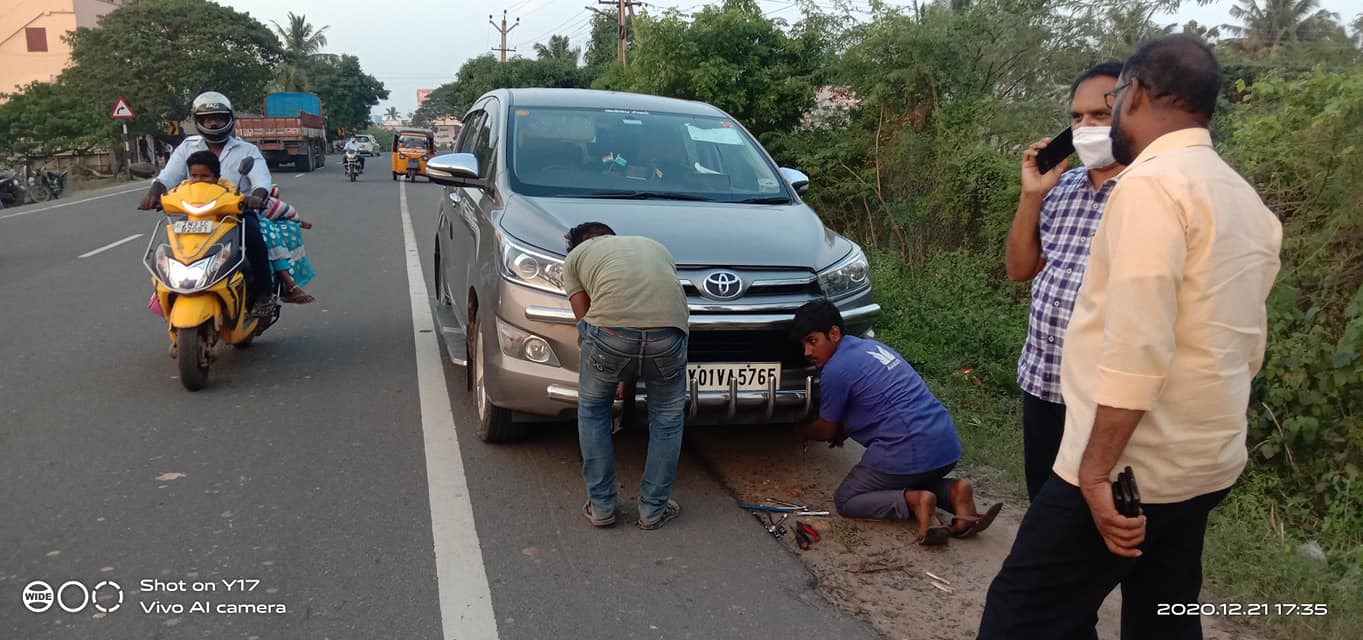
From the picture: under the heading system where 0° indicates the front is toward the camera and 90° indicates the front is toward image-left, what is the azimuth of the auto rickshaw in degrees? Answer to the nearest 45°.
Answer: approximately 0°

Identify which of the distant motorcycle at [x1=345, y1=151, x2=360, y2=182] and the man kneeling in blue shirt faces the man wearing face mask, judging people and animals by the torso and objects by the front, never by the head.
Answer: the distant motorcycle

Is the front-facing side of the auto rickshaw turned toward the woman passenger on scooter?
yes

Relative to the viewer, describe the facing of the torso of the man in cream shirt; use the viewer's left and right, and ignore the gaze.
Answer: facing away from the viewer and to the left of the viewer

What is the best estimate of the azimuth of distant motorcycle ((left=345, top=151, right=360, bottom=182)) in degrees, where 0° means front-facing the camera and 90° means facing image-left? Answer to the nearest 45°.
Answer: approximately 0°

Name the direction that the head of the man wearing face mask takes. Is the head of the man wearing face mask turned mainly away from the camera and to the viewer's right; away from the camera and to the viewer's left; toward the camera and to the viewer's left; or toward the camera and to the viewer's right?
toward the camera and to the viewer's left

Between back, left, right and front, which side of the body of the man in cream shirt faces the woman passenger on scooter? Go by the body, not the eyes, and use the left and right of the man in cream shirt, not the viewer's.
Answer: front

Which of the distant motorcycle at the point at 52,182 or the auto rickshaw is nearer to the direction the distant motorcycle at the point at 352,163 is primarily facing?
the distant motorcycle

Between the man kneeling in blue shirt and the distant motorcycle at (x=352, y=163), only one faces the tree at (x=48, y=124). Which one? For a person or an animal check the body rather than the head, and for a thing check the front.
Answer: the man kneeling in blue shirt

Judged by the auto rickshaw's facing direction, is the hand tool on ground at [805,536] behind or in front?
in front
